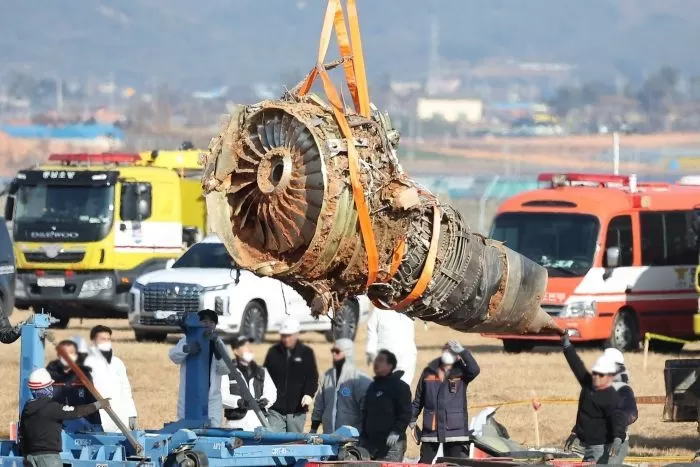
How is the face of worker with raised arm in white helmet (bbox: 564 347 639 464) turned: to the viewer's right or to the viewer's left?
to the viewer's left

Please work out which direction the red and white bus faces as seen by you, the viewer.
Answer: facing the viewer and to the left of the viewer

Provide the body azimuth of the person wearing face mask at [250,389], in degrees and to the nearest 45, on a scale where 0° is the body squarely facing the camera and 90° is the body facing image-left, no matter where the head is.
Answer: approximately 315°

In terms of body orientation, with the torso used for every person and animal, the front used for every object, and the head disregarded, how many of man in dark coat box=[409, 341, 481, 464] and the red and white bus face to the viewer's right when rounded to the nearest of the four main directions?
0

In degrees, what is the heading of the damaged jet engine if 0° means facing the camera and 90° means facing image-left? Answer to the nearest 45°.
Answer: approximately 45°

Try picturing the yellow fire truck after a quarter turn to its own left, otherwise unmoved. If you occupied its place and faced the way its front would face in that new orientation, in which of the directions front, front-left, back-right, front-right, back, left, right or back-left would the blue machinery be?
front-right

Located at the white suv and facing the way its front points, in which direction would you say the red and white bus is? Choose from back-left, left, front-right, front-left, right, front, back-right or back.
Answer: back-left

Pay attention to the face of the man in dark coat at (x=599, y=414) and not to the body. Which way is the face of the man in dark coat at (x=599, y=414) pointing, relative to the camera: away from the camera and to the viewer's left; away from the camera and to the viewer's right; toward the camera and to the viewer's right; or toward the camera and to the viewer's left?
toward the camera and to the viewer's left
